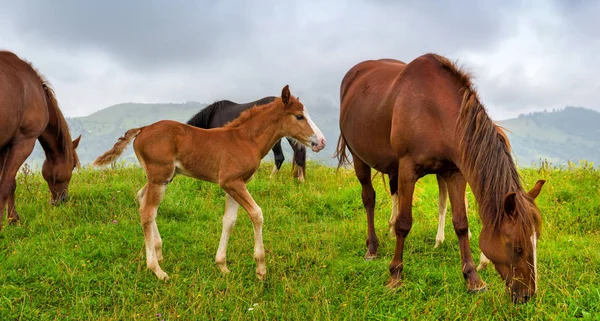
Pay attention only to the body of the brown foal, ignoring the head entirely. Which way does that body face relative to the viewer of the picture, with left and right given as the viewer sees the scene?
facing to the right of the viewer

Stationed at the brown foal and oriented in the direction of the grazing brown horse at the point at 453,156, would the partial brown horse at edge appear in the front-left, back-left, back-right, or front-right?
back-left

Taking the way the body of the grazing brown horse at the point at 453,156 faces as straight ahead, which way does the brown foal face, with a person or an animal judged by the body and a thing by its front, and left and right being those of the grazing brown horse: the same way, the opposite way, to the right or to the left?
to the left

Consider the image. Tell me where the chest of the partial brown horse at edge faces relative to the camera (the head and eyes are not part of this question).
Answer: to the viewer's right

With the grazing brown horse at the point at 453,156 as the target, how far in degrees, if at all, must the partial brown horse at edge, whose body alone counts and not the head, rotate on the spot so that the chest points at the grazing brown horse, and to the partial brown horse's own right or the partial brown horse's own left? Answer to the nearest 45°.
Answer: approximately 45° to the partial brown horse's own right

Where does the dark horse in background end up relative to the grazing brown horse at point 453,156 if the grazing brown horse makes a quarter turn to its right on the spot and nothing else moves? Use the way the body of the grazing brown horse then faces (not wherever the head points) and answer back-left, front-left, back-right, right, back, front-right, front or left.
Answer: right

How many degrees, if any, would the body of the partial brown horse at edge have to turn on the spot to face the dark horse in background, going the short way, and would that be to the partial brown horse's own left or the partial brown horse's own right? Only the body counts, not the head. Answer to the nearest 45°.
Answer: approximately 45° to the partial brown horse's own left

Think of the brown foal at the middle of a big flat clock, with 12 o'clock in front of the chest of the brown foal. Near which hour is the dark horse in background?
The dark horse in background is roughly at 9 o'clock from the brown foal.
